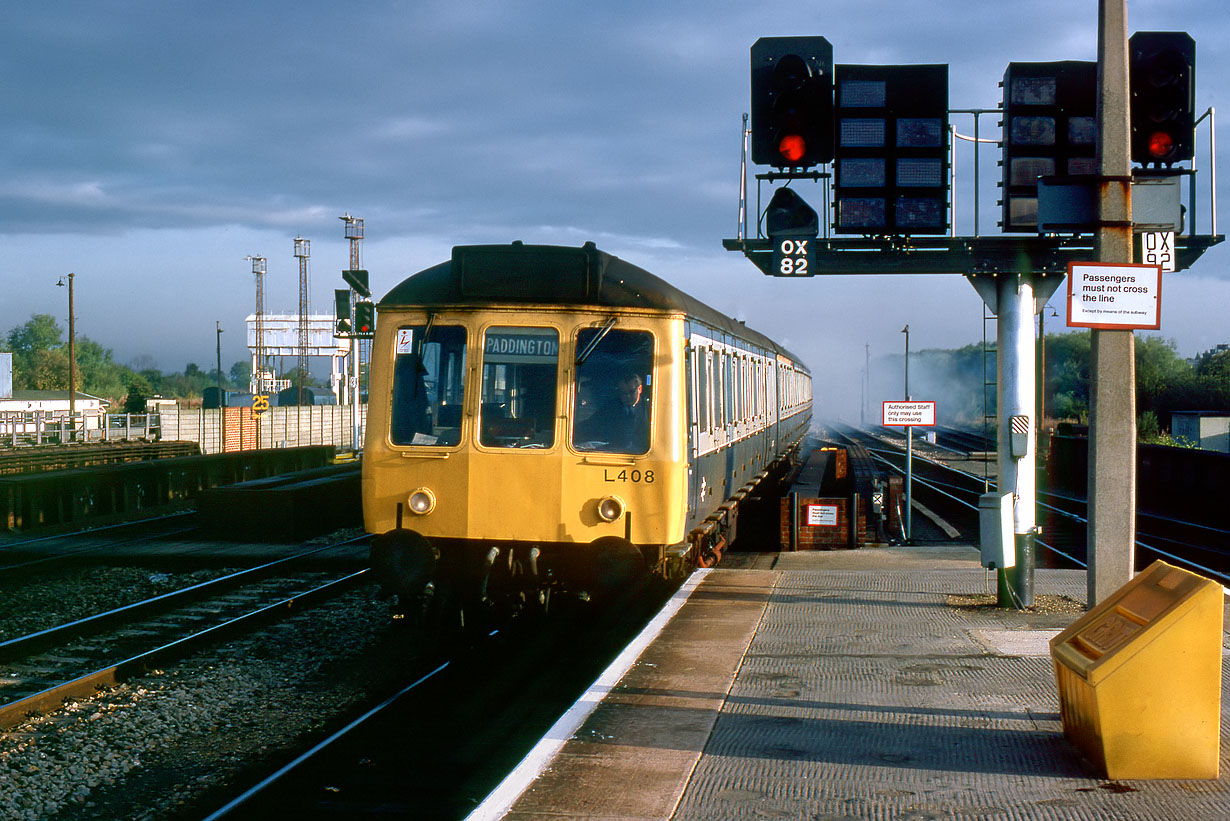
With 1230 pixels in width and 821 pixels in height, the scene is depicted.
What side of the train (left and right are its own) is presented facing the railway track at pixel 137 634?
right

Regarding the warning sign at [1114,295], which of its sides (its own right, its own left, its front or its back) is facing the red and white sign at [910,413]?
back

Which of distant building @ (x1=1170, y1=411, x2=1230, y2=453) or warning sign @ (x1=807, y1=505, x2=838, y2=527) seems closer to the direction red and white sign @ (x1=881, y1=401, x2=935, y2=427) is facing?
the warning sign

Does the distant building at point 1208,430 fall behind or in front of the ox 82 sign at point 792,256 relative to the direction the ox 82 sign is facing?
behind

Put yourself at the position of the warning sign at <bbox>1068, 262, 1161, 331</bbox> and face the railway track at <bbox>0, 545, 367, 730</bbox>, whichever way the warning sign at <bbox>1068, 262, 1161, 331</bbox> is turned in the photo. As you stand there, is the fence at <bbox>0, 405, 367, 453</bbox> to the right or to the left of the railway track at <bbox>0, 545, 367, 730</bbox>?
right

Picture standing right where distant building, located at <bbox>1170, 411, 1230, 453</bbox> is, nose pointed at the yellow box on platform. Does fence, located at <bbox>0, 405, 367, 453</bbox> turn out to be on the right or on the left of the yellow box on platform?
right

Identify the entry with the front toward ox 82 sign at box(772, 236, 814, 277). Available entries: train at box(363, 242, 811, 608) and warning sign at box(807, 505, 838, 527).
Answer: the warning sign

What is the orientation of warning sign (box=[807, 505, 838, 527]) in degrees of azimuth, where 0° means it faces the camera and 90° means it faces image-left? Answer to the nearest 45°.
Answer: approximately 0°

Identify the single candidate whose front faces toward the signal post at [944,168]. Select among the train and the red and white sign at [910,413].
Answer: the red and white sign
